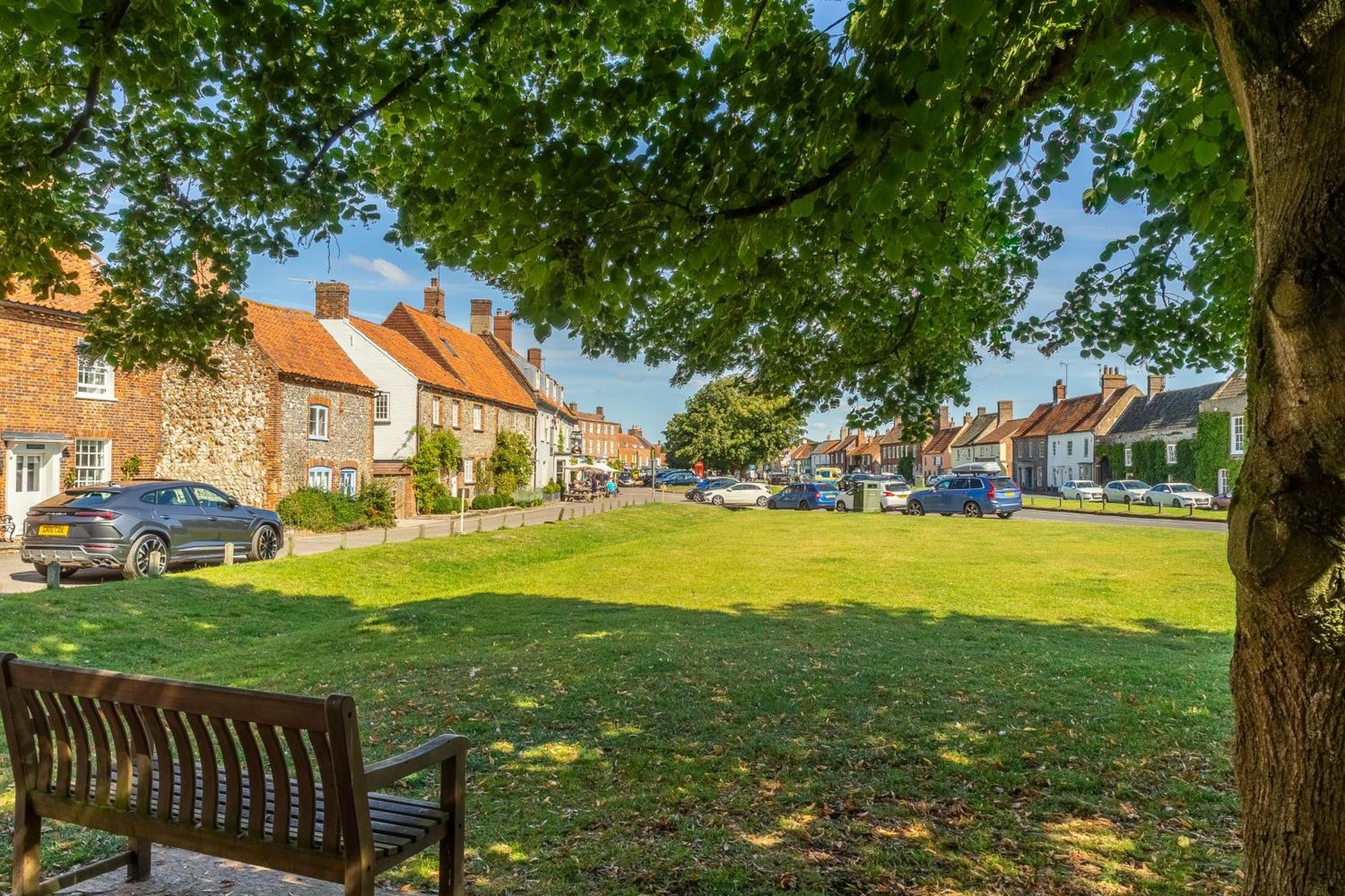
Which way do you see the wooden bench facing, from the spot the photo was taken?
facing away from the viewer and to the right of the viewer

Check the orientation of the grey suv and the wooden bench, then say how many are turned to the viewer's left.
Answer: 0

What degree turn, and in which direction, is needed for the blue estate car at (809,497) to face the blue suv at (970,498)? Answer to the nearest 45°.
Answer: approximately 180°

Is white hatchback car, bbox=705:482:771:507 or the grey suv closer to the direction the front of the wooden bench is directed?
the white hatchback car

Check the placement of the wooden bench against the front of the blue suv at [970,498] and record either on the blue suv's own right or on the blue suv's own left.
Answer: on the blue suv's own left

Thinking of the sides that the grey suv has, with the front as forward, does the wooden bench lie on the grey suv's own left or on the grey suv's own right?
on the grey suv's own right

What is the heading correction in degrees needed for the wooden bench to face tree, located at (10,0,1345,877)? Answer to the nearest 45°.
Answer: approximately 45° to its right

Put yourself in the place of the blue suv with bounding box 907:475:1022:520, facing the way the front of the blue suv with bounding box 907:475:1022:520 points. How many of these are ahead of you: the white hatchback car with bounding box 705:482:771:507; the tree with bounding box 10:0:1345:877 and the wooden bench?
1

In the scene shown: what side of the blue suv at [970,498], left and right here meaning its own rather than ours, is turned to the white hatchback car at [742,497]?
front

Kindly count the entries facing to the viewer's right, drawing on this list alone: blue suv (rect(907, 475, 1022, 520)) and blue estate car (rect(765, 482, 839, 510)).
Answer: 0

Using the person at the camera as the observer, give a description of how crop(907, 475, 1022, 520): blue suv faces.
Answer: facing away from the viewer and to the left of the viewer

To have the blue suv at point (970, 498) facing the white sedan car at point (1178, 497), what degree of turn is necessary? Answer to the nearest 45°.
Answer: approximately 90° to its right

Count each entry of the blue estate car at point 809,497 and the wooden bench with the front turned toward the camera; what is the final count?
0
